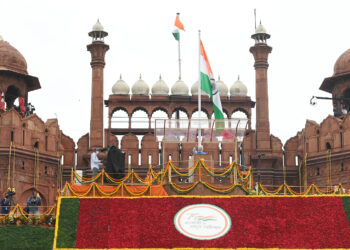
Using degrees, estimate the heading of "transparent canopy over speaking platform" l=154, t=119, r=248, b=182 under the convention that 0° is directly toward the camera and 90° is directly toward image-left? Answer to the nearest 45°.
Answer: approximately 0°
